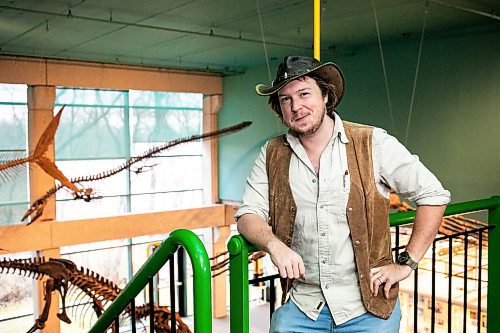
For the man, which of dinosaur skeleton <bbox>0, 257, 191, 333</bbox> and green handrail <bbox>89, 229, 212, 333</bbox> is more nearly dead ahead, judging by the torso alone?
the green handrail

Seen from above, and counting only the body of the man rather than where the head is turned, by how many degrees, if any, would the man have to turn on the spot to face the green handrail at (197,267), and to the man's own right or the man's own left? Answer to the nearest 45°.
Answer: approximately 45° to the man's own right

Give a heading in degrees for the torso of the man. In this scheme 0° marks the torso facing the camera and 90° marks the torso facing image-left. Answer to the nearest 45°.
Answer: approximately 0°

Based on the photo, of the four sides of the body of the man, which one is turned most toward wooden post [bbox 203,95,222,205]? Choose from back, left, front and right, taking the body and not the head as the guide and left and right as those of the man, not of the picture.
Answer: back

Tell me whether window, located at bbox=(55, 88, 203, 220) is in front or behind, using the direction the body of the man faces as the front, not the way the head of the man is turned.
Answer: behind

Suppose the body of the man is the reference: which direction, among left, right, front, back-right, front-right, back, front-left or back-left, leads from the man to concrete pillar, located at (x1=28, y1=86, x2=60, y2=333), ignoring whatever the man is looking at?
back-right

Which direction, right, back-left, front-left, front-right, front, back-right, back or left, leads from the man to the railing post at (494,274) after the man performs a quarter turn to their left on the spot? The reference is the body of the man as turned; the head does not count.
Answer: front-left

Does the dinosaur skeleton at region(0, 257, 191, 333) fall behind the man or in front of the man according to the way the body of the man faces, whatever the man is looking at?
behind
